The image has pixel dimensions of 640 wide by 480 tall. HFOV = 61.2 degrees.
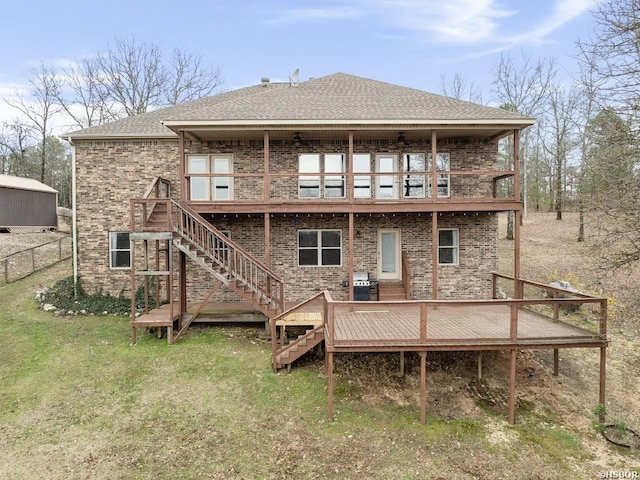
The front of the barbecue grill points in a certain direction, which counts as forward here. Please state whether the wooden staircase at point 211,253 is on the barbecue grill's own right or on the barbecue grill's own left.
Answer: on the barbecue grill's own right

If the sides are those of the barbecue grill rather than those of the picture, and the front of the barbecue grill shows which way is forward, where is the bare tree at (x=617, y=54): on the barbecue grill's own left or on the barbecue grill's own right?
on the barbecue grill's own left

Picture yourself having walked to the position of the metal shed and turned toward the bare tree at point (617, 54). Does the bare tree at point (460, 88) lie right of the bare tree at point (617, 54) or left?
left

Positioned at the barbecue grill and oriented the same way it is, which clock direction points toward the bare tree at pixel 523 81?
The bare tree is roughly at 7 o'clock from the barbecue grill.

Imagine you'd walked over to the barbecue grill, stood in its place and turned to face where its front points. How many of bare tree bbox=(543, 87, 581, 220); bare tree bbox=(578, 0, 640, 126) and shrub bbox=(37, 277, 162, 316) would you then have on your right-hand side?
1

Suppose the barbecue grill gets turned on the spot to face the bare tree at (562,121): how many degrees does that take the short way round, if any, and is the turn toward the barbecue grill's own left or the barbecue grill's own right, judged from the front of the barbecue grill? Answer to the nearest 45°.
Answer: approximately 135° to the barbecue grill's own left

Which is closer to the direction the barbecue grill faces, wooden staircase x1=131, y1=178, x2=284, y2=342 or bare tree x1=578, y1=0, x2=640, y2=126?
the wooden staircase

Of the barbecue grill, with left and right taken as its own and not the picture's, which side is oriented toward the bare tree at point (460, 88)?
back

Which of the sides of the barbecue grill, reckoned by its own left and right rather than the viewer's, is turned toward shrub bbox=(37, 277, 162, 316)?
right

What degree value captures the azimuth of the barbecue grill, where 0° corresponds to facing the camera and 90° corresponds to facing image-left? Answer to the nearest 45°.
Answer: approximately 0°
